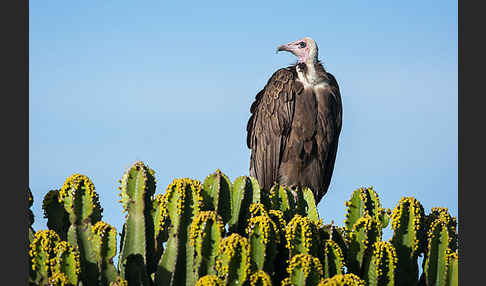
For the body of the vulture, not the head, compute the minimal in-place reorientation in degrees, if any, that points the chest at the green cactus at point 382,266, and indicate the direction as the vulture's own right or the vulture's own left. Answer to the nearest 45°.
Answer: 0° — it already faces it
